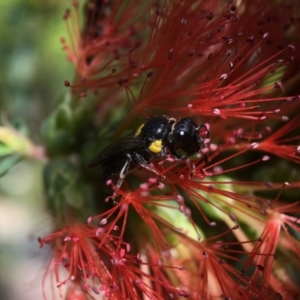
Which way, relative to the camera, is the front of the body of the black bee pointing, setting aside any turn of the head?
to the viewer's right
